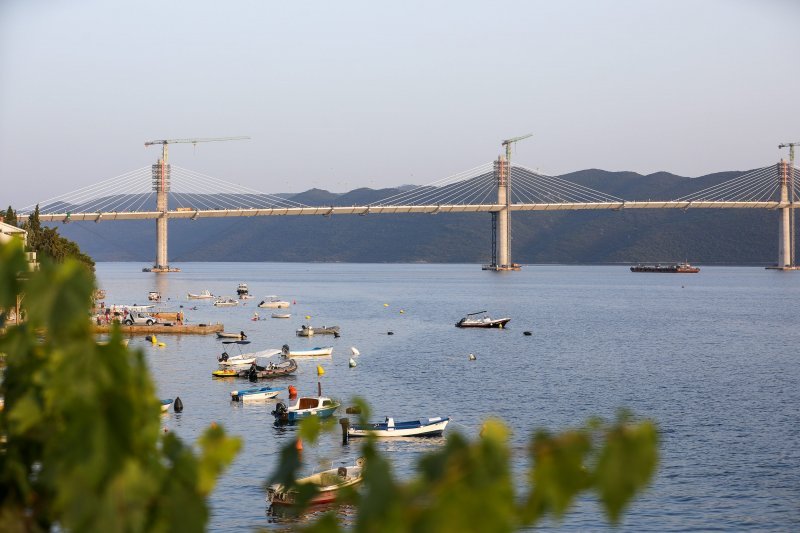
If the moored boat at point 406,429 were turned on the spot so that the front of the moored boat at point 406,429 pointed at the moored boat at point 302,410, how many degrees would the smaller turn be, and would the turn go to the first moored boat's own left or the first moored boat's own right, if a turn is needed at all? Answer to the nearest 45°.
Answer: approximately 135° to the first moored boat's own left

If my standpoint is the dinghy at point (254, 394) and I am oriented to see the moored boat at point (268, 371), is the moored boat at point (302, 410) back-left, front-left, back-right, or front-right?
back-right

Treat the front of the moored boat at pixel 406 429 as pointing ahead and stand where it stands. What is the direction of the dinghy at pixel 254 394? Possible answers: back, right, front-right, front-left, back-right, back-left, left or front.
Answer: back-left

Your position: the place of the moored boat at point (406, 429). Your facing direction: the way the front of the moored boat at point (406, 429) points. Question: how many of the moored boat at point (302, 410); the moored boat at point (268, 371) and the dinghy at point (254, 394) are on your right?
0

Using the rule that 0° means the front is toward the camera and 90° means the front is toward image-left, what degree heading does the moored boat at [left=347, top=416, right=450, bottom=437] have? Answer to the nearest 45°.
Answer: approximately 270°

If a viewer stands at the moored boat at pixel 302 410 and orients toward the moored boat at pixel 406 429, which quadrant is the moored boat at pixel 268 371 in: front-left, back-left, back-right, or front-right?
back-left

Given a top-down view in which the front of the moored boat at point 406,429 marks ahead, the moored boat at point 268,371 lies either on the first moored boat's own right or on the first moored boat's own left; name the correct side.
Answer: on the first moored boat's own left
